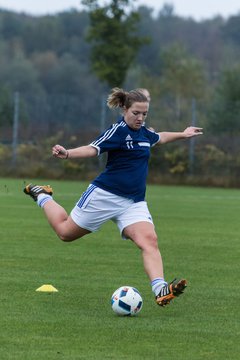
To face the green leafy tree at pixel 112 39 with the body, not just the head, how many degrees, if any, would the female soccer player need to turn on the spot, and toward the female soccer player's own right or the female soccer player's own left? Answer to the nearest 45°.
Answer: approximately 135° to the female soccer player's own left

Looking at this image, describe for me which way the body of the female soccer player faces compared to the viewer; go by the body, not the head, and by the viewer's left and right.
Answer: facing the viewer and to the right of the viewer
